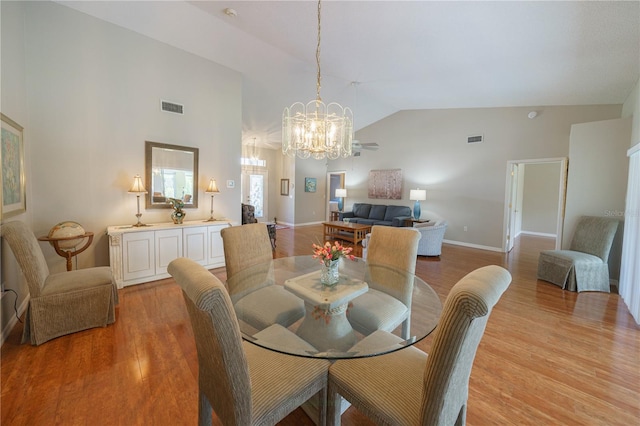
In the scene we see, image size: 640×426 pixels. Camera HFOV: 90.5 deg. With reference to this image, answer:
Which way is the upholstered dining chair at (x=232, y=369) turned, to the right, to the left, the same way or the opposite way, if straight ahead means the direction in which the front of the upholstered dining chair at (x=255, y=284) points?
to the left

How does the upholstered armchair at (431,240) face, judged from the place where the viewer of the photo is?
facing away from the viewer and to the left of the viewer

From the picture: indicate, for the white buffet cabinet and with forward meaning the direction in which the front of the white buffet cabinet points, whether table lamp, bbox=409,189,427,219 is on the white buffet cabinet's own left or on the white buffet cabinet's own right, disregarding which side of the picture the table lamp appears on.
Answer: on the white buffet cabinet's own left

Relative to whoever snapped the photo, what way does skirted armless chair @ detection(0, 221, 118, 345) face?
facing to the right of the viewer

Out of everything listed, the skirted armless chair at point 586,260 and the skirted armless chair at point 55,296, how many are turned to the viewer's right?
1

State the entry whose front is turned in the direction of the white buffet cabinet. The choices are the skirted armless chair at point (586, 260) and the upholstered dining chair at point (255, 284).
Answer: the skirted armless chair

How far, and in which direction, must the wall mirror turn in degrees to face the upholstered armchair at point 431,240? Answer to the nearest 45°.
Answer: approximately 45° to its left

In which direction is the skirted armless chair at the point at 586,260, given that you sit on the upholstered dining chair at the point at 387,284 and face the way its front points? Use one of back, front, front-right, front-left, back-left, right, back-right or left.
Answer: back

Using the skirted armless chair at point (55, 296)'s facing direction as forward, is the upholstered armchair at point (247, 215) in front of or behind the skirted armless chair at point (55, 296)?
in front

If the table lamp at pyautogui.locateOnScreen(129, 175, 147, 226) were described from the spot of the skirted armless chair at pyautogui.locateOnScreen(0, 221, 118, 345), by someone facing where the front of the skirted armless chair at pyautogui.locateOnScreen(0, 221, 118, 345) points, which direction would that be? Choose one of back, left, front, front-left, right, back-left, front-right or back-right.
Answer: front-left

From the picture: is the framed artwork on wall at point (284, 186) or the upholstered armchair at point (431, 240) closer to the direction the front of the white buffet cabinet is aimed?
the upholstered armchair
